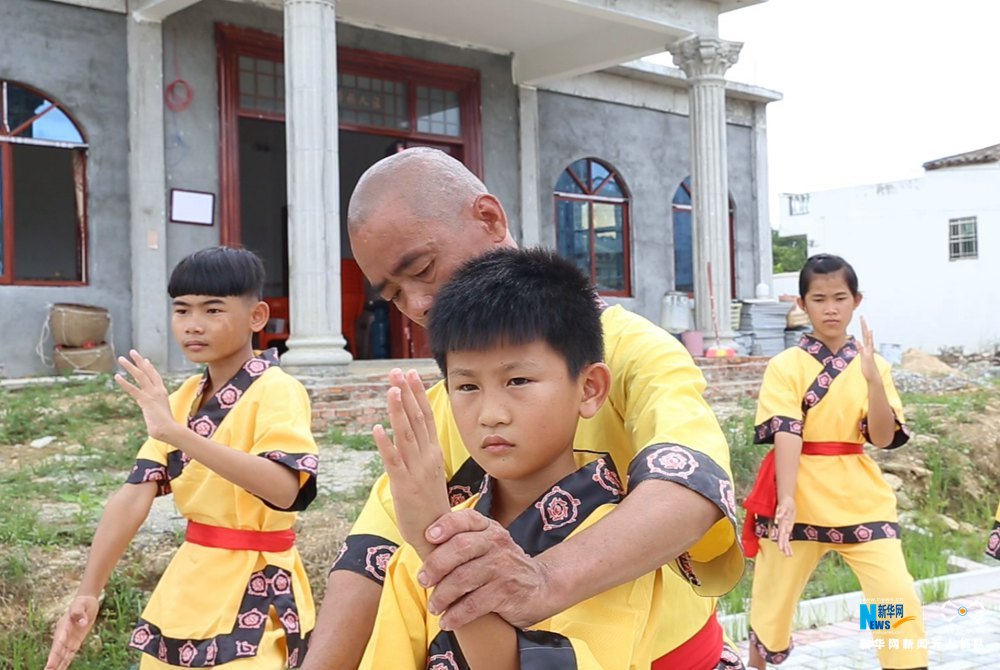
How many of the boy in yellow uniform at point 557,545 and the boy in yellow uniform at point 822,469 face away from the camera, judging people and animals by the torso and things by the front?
0

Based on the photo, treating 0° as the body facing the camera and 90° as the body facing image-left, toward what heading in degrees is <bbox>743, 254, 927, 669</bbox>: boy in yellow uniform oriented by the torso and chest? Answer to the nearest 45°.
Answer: approximately 0°

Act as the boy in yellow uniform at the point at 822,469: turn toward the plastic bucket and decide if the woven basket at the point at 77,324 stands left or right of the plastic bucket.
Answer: left

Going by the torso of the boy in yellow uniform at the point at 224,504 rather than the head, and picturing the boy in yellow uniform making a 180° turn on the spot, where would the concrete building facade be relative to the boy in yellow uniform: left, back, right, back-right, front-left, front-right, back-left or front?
front-left

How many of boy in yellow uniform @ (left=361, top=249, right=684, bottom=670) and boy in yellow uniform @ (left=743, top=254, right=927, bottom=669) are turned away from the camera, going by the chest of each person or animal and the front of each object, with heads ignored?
0

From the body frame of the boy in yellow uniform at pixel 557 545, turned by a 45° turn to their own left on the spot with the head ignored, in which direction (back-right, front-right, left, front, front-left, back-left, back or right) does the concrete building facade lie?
back

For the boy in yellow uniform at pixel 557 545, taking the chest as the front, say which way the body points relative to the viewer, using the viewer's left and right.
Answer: facing the viewer and to the left of the viewer

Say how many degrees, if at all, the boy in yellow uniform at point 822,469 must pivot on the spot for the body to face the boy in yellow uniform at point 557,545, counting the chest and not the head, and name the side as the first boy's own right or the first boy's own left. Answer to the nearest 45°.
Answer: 0° — they already face them

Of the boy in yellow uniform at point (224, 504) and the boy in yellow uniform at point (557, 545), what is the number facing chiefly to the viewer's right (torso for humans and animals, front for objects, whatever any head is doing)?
0

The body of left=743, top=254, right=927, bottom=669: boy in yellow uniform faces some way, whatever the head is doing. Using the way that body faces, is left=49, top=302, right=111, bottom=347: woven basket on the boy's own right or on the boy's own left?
on the boy's own right

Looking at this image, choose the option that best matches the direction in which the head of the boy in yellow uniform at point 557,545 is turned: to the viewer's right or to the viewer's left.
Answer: to the viewer's left

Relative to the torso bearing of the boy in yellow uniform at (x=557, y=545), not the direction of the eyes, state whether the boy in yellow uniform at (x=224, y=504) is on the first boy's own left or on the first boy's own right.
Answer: on the first boy's own right

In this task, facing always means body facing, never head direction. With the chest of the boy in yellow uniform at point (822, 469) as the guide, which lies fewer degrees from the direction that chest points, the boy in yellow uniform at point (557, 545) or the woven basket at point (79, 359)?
the boy in yellow uniform

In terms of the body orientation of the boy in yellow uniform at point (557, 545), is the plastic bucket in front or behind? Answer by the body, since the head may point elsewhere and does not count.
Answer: behind
